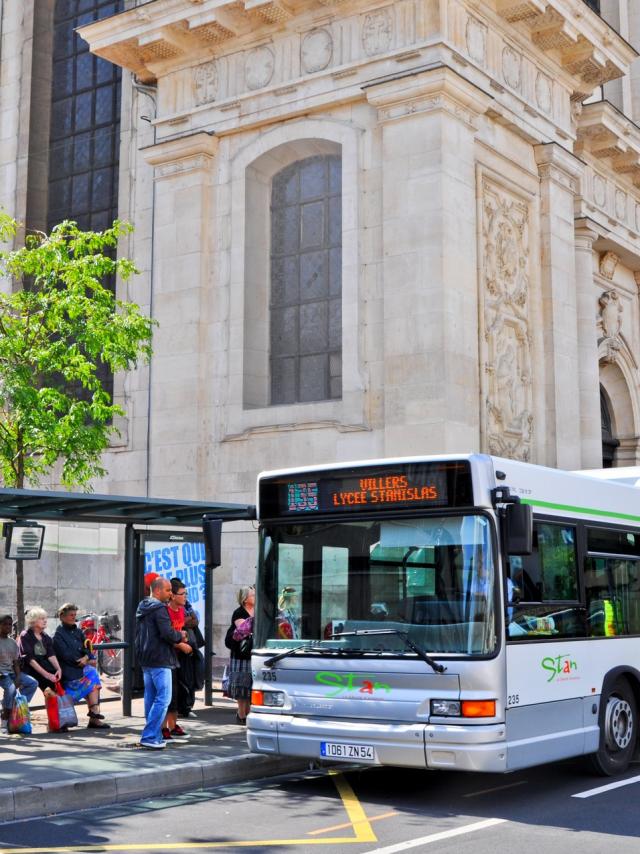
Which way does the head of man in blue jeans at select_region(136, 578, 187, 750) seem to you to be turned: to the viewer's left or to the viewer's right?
to the viewer's right

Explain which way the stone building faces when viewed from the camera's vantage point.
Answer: facing the viewer and to the right of the viewer

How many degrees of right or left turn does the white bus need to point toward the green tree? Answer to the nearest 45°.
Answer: approximately 90° to its right

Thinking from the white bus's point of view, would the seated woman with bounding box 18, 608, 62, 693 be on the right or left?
on its right

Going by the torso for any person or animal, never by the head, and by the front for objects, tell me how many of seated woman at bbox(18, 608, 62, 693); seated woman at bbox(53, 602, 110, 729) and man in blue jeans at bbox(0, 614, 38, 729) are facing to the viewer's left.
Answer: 0

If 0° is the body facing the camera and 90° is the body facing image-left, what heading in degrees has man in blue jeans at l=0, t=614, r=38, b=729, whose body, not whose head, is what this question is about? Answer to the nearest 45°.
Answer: approximately 315°

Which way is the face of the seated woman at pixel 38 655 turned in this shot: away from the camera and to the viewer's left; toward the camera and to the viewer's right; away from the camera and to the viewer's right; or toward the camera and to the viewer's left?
toward the camera and to the viewer's right
